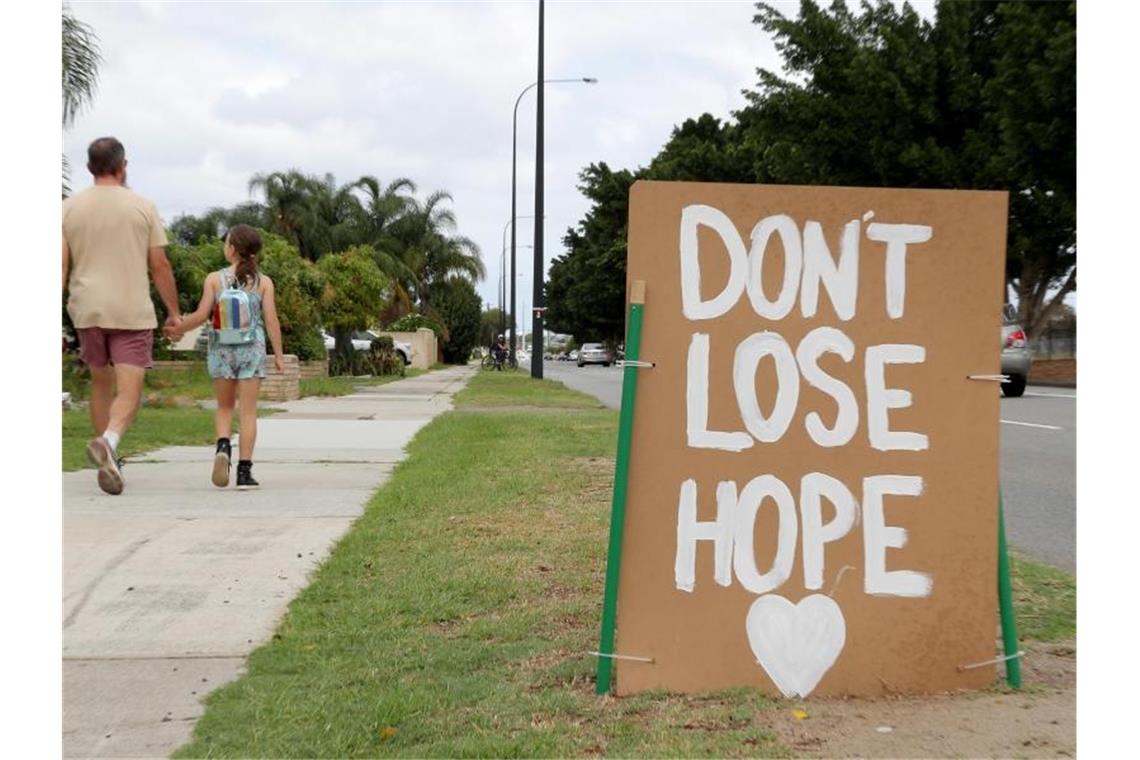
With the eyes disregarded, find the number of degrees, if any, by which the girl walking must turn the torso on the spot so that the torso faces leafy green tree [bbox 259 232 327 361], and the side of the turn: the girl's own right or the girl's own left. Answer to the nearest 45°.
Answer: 0° — they already face it

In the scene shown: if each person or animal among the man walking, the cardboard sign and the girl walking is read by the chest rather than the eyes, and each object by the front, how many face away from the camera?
2

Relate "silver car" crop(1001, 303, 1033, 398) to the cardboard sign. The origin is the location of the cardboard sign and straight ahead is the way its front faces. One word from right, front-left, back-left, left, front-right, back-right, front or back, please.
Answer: back

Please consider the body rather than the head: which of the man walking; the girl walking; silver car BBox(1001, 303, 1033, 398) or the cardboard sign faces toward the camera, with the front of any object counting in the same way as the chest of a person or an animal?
the cardboard sign

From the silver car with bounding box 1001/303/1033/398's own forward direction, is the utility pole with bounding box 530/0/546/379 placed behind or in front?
in front

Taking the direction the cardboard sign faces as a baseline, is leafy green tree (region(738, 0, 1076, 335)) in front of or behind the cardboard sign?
behind

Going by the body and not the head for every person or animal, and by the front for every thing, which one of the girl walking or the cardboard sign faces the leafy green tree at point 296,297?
the girl walking

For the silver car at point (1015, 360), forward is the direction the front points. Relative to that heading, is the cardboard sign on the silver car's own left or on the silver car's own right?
on the silver car's own left

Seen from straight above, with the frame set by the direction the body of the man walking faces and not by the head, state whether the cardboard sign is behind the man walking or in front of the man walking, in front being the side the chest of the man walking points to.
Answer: behind

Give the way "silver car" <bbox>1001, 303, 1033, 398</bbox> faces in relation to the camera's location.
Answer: facing away from the viewer and to the left of the viewer

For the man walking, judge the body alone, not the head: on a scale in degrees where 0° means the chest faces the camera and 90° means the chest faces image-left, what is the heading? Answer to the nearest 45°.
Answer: approximately 180°

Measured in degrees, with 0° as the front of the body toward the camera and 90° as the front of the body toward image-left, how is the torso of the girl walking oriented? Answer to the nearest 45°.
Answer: approximately 180°

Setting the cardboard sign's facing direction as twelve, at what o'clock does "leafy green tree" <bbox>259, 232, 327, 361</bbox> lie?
The leafy green tree is roughly at 5 o'clock from the cardboard sign.
